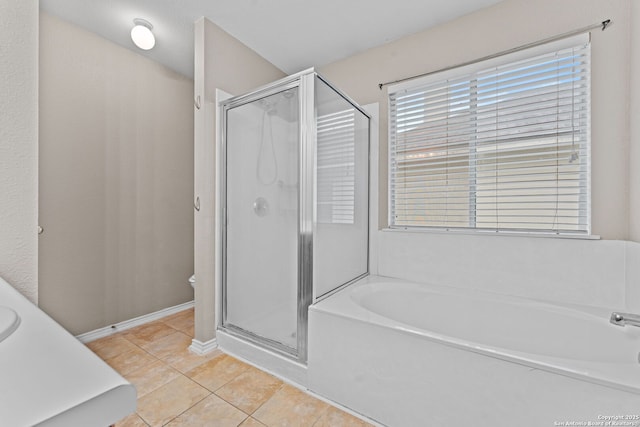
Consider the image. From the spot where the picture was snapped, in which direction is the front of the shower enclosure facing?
facing the viewer and to the left of the viewer

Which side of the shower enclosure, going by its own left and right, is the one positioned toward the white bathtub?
left

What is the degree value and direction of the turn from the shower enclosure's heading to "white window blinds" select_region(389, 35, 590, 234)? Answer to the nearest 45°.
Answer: approximately 135° to its left
